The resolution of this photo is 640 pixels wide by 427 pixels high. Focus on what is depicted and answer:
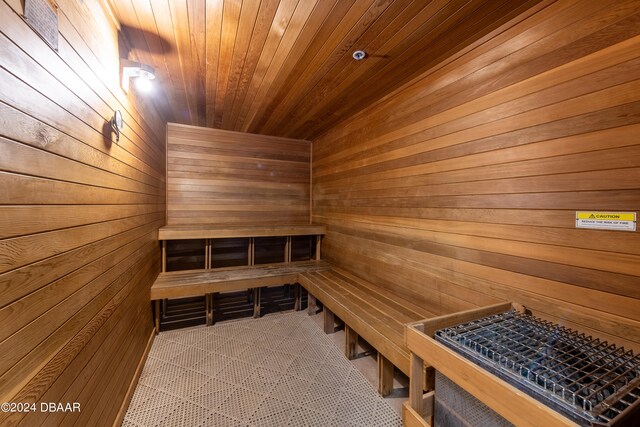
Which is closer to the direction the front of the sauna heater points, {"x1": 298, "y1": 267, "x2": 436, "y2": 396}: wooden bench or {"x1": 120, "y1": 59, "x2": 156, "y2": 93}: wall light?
the wall light

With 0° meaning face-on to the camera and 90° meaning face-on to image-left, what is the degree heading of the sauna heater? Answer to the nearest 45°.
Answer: approximately 45°

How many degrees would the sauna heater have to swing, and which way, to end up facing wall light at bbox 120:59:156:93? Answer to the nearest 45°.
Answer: approximately 45° to its right

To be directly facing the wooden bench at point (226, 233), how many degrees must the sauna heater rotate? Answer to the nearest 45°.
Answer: approximately 45° to its right

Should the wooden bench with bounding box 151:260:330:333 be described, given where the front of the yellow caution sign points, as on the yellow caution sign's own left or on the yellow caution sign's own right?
on the yellow caution sign's own right
